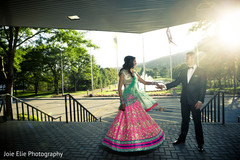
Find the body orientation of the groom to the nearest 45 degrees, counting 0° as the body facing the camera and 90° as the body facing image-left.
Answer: approximately 45°

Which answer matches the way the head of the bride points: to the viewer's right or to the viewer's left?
to the viewer's right

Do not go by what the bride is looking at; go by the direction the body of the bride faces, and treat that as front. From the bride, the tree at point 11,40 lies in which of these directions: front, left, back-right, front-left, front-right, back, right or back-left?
back

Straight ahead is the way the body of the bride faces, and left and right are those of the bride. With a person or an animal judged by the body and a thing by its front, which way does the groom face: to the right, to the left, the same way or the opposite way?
to the right

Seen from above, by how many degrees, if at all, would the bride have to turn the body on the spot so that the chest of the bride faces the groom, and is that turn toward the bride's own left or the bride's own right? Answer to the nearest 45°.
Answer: approximately 45° to the bride's own left
